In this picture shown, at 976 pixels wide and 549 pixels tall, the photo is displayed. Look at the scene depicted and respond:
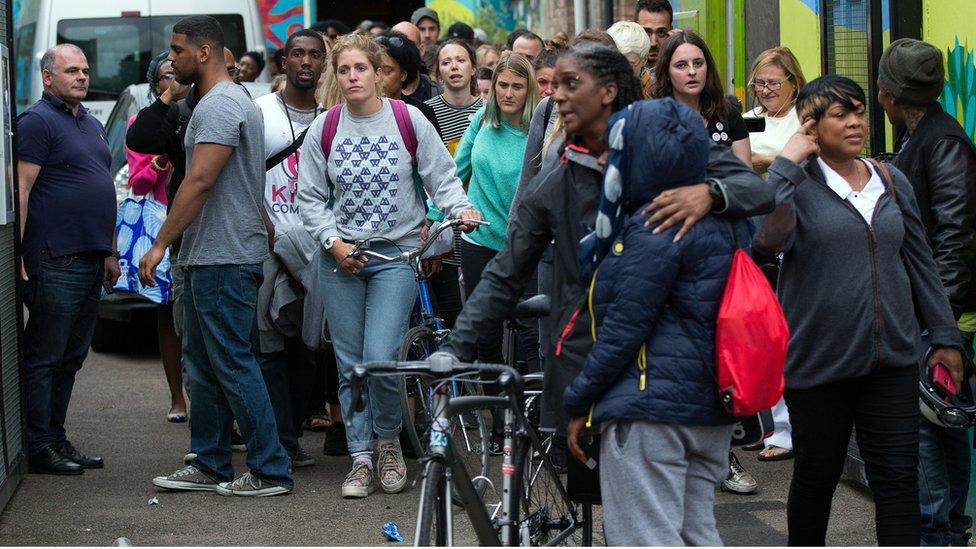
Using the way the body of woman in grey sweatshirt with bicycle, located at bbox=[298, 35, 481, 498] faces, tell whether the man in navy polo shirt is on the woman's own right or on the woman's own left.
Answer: on the woman's own right

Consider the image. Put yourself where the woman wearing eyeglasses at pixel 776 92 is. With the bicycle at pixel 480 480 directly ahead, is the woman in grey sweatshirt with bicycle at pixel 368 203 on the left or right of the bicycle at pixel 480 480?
right

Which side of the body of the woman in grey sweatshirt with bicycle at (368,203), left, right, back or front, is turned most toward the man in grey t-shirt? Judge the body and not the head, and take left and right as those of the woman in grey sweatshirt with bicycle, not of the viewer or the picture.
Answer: right

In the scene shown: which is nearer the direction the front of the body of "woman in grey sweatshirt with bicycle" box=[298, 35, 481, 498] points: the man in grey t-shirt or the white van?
the man in grey t-shirt

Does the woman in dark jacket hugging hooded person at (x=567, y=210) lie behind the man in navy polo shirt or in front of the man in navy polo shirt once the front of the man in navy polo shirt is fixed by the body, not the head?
in front

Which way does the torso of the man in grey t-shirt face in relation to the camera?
to the viewer's left

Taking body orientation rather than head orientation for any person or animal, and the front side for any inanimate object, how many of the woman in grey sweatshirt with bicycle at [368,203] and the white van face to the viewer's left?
0

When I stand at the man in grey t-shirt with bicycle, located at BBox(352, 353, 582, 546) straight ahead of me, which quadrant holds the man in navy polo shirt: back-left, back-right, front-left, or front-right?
back-right

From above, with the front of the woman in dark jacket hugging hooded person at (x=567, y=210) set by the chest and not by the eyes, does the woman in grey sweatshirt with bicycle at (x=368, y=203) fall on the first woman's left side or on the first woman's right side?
on the first woman's right side
